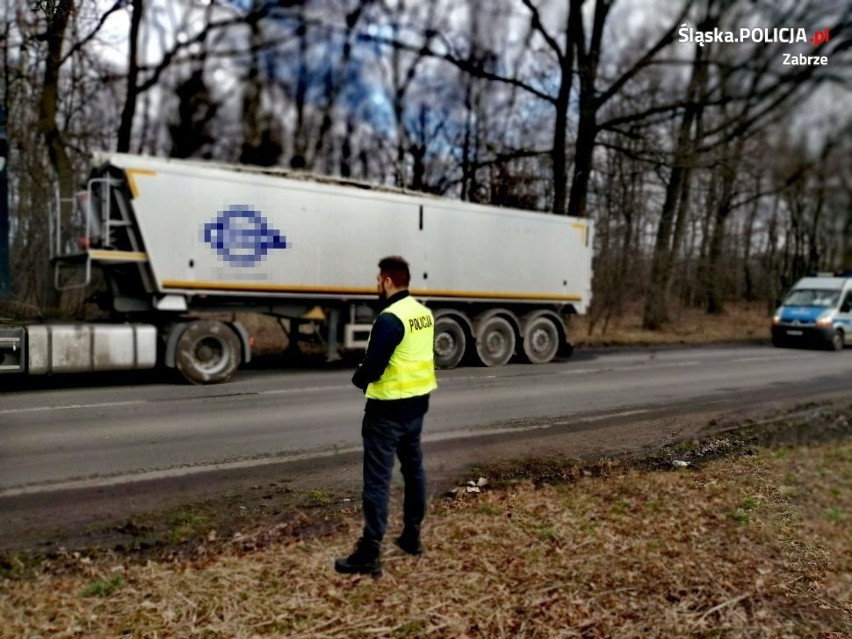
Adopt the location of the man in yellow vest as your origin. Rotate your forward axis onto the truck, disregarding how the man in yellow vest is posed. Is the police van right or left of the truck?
right

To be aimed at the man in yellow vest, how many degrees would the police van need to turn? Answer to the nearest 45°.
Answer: approximately 45° to its left

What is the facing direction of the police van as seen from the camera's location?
facing the viewer and to the left of the viewer

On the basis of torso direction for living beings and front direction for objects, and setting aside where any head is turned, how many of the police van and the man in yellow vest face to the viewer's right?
0

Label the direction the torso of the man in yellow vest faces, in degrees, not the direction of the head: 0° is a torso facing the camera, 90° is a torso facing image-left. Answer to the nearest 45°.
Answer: approximately 135°

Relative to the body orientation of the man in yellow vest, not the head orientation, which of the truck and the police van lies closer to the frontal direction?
the truck

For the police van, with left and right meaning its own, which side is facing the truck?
front

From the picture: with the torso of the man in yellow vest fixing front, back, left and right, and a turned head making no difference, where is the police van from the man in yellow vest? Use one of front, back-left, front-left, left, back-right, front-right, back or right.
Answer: right

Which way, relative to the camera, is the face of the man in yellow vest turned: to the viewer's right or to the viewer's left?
to the viewer's left
